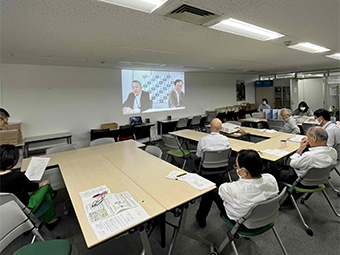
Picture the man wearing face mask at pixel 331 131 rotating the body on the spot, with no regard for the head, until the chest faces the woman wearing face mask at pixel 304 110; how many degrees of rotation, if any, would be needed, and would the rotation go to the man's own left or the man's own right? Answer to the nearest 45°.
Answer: approximately 90° to the man's own right

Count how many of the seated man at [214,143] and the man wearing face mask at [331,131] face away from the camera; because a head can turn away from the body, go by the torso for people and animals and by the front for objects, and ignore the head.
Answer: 1

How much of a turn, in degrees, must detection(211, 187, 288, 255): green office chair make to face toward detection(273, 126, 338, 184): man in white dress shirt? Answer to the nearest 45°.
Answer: approximately 90° to its right

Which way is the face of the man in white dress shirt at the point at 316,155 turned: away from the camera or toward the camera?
away from the camera

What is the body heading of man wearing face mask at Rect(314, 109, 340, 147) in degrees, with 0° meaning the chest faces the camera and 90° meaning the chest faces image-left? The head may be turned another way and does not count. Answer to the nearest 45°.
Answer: approximately 90°

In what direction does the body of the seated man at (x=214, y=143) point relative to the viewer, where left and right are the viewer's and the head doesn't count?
facing away from the viewer

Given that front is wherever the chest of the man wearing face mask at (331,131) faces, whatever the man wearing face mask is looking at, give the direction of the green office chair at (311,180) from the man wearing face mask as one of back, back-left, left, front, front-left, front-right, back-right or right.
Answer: left

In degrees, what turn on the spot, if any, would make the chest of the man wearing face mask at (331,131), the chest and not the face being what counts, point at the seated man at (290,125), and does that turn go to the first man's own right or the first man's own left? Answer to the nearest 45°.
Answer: approximately 45° to the first man's own right

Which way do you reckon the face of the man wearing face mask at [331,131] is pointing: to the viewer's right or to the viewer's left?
to the viewer's left

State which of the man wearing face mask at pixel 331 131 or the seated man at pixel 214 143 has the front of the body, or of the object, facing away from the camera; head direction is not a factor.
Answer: the seated man

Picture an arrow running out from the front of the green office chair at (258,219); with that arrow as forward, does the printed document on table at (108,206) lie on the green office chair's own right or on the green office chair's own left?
on the green office chair's own left

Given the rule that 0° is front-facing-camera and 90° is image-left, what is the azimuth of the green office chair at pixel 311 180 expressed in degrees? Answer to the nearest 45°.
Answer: approximately 135°

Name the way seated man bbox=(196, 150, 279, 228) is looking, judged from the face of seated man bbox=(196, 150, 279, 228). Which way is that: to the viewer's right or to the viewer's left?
to the viewer's left
